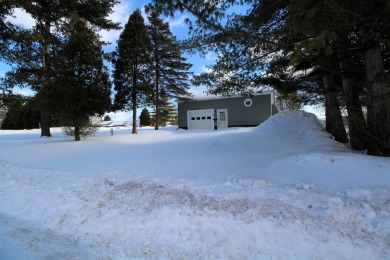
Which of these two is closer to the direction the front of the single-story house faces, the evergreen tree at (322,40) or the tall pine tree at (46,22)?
the evergreen tree

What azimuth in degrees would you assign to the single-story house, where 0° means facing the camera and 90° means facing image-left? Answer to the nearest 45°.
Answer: approximately 0°

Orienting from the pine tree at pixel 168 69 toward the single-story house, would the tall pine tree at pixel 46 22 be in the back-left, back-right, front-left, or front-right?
back-right

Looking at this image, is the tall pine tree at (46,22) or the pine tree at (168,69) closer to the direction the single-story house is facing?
the tall pine tree

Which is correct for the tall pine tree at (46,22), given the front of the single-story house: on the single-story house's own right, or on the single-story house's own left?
on the single-story house's own right

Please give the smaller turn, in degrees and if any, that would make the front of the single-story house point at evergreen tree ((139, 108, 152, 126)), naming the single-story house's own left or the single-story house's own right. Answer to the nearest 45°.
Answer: approximately 135° to the single-story house's own right

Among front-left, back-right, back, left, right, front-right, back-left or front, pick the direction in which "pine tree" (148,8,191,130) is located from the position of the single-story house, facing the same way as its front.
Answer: right

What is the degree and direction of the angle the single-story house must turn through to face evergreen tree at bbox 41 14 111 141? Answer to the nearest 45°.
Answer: approximately 45° to its right
